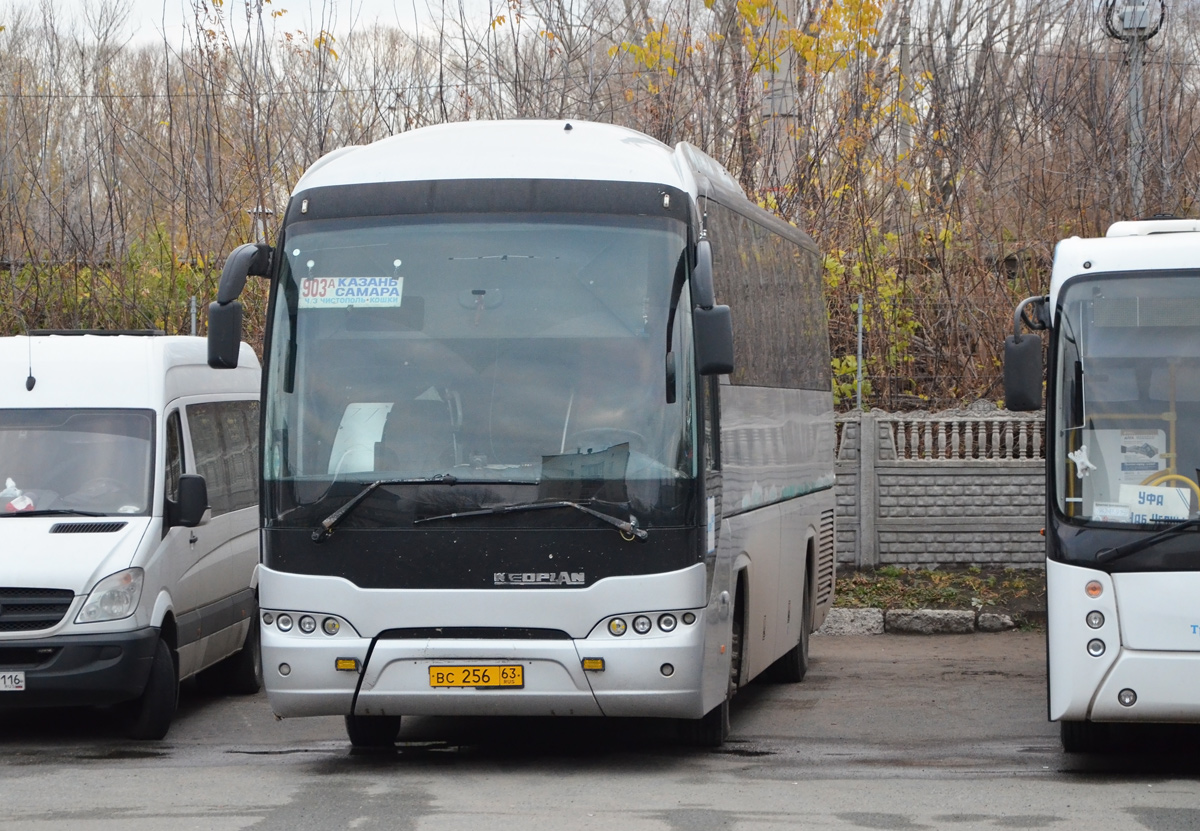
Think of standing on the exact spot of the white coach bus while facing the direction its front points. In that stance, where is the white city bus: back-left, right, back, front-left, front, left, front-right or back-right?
left

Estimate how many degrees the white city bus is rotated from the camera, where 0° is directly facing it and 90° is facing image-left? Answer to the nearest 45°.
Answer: approximately 0°

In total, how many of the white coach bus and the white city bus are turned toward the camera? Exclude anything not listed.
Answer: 2

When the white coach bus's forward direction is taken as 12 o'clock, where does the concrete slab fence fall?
The concrete slab fence is roughly at 7 o'clock from the white coach bus.

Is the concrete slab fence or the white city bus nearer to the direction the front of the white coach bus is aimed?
the white city bus

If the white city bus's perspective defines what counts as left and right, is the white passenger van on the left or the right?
on its right

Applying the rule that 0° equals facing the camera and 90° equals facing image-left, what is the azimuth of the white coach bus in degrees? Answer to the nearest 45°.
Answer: approximately 0°

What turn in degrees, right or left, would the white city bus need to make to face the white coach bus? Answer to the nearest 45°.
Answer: approximately 90° to its right
